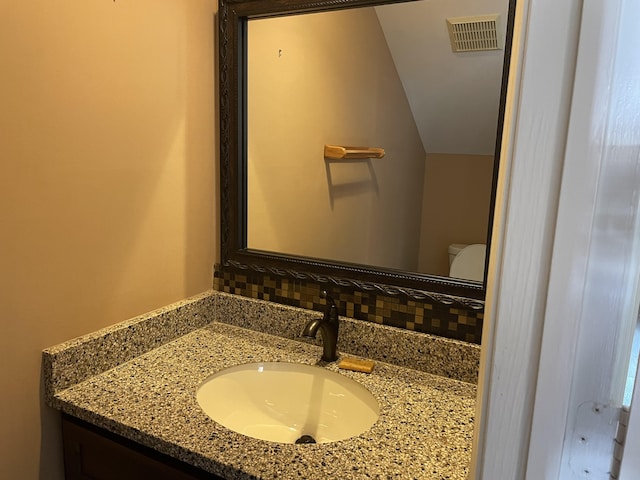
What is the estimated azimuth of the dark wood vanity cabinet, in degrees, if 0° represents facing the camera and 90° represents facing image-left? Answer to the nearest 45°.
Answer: approximately 45°
